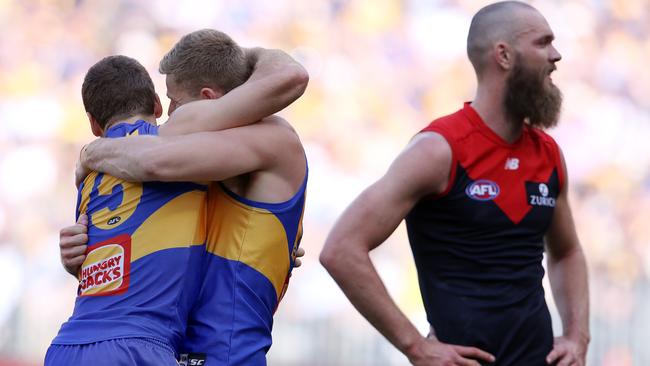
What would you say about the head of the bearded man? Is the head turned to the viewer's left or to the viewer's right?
to the viewer's right

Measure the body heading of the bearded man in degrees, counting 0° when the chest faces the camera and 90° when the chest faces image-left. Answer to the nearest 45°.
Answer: approximately 315°
